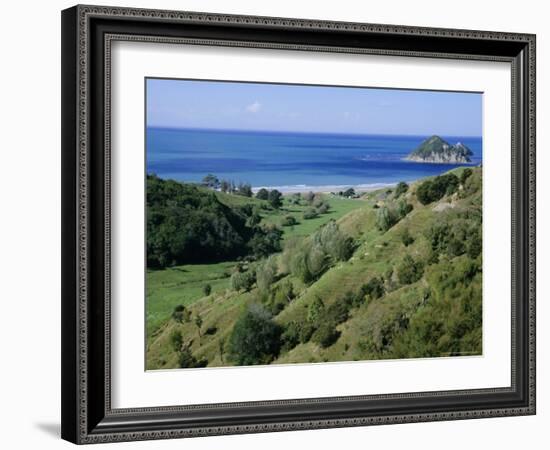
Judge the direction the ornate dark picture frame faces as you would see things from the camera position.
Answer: facing the viewer and to the right of the viewer
